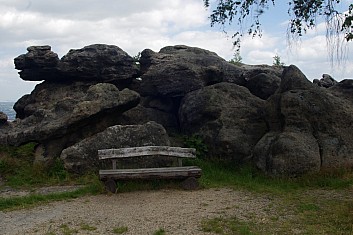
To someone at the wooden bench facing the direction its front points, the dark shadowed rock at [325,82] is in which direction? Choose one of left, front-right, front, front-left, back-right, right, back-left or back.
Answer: back-left

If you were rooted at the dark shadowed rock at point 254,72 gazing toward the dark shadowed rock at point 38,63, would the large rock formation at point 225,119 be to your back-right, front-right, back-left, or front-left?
front-left

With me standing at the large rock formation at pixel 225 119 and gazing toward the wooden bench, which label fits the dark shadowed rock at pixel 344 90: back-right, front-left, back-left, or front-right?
back-left

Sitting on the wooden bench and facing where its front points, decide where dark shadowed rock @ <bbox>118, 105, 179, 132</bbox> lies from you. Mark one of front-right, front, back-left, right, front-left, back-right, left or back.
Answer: back

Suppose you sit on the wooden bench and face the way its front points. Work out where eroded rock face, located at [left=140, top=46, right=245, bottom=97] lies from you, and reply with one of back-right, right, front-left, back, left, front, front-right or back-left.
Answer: back

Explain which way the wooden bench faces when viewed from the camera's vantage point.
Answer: facing the viewer

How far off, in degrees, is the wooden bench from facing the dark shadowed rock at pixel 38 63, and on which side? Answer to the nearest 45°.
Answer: approximately 135° to its right

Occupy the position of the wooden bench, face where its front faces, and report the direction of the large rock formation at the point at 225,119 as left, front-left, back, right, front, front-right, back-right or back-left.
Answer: back-left

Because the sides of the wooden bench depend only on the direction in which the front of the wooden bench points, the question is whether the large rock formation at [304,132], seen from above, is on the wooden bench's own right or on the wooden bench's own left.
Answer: on the wooden bench's own left

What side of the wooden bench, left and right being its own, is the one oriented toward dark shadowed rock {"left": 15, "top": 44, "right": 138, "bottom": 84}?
back

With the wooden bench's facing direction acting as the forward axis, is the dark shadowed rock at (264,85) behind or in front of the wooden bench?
behind

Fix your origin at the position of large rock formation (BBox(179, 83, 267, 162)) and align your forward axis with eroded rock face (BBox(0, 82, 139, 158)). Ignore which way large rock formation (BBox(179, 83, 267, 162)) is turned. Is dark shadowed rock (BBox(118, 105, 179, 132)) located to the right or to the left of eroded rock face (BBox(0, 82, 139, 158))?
right

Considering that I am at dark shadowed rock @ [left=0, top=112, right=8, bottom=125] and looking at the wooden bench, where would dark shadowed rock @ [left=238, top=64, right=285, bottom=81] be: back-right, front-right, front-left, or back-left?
front-left
